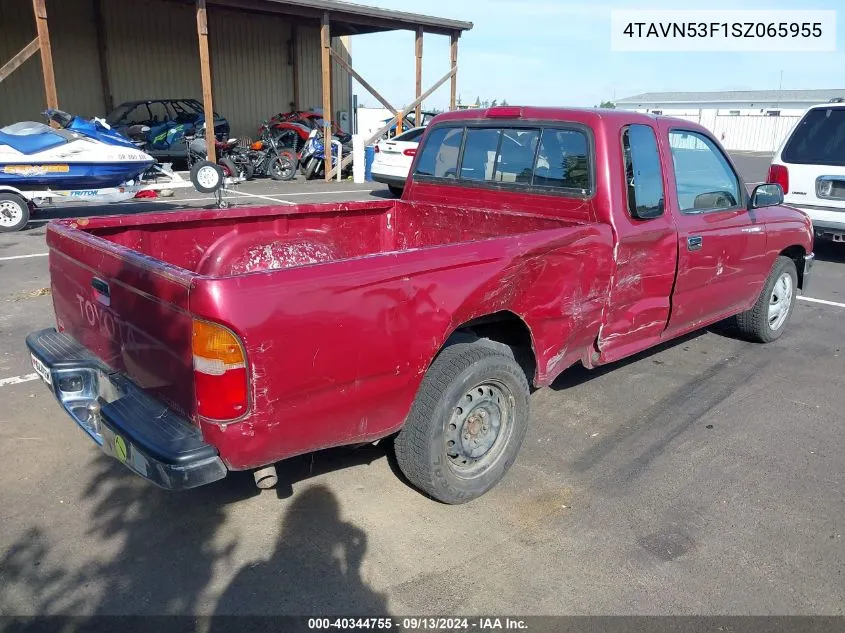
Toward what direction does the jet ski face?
to the viewer's right

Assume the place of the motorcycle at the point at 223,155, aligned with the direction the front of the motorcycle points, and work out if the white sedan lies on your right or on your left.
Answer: on your left

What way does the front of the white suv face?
away from the camera

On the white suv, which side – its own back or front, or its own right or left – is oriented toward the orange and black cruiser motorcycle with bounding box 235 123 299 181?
left

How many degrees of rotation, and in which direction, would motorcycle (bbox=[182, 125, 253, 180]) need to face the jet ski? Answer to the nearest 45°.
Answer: approximately 45° to its left

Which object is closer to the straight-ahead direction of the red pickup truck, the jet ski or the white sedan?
the white sedan

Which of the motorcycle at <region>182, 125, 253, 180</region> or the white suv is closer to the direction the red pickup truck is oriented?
the white suv

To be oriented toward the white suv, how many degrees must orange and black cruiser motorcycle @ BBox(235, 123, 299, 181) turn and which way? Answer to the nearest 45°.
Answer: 0° — it already faces it

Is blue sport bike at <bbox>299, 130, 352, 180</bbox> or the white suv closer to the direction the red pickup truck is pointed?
the white suv

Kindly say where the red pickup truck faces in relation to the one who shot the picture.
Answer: facing away from the viewer and to the right of the viewer

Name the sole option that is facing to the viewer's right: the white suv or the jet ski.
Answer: the jet ski

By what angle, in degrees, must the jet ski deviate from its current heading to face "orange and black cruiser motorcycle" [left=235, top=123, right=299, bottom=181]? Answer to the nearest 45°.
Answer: approximately 45° to its left

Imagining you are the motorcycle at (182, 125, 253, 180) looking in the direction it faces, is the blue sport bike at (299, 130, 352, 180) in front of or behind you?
behind
